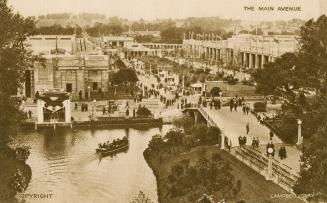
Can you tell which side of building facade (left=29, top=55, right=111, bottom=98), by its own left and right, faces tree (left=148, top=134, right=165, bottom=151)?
front

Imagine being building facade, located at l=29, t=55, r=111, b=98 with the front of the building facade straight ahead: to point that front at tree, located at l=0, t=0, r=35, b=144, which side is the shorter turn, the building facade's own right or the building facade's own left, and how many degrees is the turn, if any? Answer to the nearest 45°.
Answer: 0° — it already faces it

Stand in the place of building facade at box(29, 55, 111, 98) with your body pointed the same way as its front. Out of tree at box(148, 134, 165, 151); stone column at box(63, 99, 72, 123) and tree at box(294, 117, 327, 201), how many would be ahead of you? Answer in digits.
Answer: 3

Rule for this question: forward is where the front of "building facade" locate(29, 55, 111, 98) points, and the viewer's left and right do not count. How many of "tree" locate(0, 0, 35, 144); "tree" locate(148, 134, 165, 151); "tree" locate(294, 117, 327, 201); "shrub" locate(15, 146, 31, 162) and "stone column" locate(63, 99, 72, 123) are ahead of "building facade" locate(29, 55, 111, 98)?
5

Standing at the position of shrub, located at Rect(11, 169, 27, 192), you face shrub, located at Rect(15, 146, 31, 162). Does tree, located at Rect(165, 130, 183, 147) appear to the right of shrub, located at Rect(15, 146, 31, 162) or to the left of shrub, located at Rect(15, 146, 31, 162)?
right

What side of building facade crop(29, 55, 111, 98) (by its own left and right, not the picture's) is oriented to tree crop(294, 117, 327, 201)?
front

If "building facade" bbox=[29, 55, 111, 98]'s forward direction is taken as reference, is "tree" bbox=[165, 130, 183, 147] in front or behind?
in front

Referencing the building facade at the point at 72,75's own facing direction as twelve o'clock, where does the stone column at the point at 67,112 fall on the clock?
The stone column is roughly at 12 o'clock from the building facade.

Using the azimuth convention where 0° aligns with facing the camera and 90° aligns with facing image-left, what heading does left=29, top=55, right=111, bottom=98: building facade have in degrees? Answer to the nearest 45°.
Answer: approximately 0°
